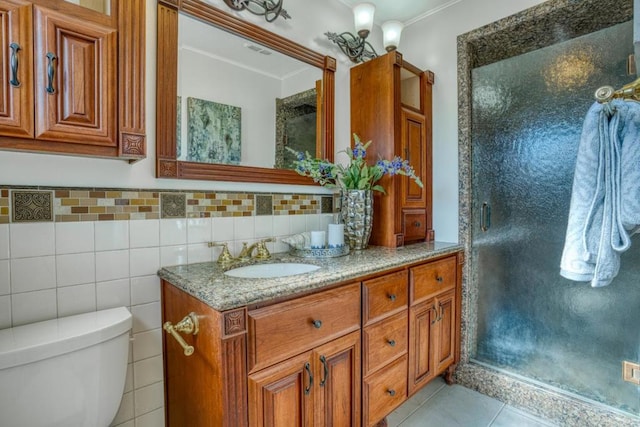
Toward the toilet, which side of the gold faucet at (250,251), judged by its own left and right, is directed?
right

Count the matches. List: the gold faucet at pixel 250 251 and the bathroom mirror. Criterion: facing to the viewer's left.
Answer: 0

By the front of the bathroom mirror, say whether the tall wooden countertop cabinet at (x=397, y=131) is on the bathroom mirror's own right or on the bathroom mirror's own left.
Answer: on the bathroom mirror's own left

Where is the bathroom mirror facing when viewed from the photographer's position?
facing the viewer and to the right of the viewer

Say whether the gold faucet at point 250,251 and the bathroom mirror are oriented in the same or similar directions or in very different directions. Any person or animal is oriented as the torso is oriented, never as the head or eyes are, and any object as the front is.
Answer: same or similar directions

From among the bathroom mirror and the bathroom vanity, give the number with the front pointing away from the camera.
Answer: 0

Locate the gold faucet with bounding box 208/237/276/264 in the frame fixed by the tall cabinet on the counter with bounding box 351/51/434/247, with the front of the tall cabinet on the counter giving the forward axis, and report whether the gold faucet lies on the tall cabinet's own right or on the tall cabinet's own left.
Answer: on the tall cabinet's own right

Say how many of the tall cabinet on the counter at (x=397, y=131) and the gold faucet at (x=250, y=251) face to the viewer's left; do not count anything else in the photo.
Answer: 0

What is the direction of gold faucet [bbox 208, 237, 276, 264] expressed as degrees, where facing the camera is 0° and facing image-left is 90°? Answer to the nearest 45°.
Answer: approximately 315°
